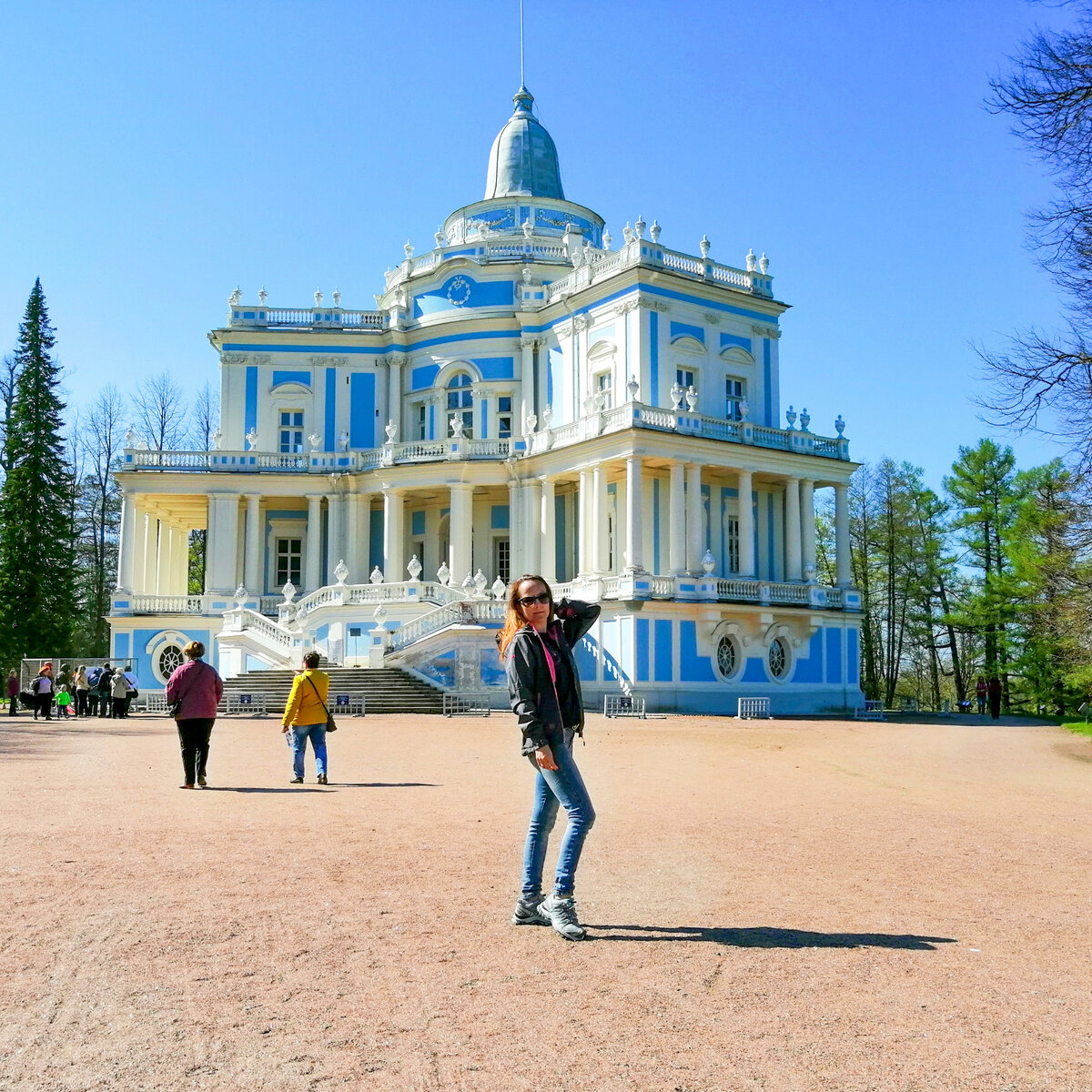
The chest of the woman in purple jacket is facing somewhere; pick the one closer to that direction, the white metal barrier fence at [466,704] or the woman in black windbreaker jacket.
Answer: the white metal barrier fence

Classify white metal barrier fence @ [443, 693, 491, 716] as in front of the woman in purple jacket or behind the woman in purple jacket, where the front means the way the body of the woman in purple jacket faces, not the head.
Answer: in front

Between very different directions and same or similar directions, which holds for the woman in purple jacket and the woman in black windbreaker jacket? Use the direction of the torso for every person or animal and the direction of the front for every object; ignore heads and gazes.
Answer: very different directions

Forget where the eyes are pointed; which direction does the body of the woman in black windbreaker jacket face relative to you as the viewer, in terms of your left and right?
facing the viewer and to the right of the viewer

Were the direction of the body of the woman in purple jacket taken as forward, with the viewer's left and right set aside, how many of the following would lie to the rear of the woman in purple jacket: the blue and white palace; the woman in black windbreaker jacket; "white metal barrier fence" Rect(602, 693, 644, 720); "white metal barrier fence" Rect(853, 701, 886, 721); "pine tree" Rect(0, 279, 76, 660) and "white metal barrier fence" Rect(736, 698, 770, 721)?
1

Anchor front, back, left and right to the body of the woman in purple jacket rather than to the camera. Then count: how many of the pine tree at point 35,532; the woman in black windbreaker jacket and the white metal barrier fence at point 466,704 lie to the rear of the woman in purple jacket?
1

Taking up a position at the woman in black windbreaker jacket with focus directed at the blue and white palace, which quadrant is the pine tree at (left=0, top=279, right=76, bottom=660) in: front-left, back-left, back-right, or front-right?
front-left

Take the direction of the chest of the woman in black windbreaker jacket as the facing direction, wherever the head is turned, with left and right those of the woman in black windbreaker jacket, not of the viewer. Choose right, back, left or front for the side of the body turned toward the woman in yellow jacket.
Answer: back

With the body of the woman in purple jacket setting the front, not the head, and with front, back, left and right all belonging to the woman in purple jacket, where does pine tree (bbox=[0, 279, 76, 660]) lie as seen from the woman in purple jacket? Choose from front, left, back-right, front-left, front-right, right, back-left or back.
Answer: front

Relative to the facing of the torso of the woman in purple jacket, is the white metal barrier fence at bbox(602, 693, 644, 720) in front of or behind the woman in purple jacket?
in front

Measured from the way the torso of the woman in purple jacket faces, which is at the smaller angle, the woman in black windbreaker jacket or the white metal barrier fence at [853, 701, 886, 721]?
the white metal barrier fence

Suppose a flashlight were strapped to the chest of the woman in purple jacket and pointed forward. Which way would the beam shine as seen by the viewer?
away from the camera

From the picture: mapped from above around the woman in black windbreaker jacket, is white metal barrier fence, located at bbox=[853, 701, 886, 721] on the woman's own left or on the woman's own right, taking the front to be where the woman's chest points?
on the woman's own left

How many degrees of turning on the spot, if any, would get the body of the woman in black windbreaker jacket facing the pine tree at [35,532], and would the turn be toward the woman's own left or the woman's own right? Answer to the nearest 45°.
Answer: approximately 180°

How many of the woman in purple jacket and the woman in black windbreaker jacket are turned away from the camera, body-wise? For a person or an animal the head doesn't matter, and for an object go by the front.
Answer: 1
